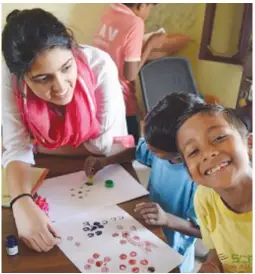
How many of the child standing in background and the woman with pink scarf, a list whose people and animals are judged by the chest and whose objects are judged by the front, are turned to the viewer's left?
0

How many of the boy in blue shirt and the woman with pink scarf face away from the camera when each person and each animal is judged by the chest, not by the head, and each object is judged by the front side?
0

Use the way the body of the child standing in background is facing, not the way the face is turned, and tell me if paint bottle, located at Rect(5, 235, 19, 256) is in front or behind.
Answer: behind

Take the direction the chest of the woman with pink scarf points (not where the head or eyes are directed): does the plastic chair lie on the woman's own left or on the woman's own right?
on the woman's own left

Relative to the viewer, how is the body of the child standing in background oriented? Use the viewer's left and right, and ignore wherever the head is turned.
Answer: facing away from the viewer and to the right of the viewer

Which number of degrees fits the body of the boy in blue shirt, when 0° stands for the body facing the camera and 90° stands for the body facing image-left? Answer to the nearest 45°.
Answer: approximately 45°

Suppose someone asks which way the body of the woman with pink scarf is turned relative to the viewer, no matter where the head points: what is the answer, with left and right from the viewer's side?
facing the viewer and to the right of the viewer
